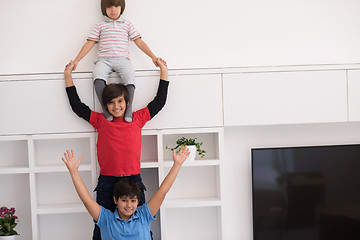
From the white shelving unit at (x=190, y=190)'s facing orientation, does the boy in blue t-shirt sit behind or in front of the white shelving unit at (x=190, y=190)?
in front

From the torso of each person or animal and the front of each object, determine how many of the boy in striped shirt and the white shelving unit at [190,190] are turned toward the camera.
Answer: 2

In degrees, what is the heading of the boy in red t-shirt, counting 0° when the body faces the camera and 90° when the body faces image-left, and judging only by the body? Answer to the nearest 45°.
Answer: approximately 0°
